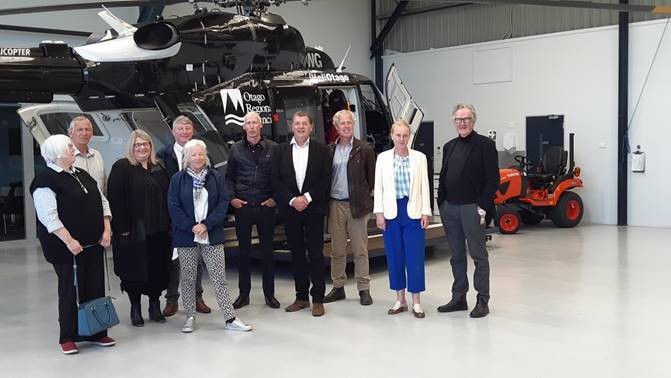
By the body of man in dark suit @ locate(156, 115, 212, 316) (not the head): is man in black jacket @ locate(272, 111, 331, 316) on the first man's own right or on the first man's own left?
on the first man's own left

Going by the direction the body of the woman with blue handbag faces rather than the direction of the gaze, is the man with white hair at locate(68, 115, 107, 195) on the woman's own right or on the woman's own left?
on the woman's own left

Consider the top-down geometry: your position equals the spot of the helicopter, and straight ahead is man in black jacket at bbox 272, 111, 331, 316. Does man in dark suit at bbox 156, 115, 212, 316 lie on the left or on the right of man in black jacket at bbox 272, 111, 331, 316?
right

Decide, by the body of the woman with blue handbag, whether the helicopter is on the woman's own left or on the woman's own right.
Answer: on the woman's own left

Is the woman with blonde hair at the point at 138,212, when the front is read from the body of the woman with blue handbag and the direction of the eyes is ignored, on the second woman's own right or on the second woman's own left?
on the second woman's own left

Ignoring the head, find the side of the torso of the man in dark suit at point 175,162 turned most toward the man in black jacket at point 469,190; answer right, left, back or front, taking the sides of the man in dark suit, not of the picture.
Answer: left
